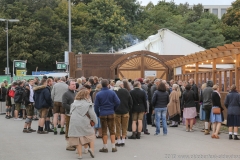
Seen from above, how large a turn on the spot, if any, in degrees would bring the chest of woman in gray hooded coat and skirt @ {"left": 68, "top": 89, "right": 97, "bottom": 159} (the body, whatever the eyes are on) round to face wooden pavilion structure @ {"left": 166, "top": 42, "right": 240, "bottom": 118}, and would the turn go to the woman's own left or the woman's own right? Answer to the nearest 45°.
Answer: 0° — they already face it

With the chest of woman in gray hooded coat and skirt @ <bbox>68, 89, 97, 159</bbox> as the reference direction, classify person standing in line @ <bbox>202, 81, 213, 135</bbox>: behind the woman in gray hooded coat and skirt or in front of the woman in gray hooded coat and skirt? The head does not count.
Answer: in front

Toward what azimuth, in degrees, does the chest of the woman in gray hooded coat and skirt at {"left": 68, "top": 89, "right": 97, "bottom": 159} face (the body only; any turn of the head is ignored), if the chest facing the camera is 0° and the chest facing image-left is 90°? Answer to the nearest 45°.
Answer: approximately 225°

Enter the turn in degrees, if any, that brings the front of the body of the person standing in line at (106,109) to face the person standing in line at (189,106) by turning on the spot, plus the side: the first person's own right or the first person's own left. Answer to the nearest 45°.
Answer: approximately 45° to the first person's own right

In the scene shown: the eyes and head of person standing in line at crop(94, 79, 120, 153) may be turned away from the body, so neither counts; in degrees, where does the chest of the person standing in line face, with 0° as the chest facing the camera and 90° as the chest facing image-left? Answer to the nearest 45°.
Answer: approximately 180°

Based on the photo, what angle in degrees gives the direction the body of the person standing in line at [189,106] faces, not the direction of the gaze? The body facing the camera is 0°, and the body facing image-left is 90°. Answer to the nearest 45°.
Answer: approximately 180°

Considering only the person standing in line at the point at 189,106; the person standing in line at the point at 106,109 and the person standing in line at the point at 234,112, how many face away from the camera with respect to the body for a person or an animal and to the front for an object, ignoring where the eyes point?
3

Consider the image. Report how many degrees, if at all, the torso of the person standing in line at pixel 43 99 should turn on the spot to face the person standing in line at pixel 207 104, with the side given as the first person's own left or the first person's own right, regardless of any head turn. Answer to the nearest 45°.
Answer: approximately 45° to the first person's own right

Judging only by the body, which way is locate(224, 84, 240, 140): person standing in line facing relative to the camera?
away from the camera

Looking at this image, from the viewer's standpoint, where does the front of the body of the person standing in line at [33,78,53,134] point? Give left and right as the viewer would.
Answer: facing away from the viewer and to the right of the viewer
